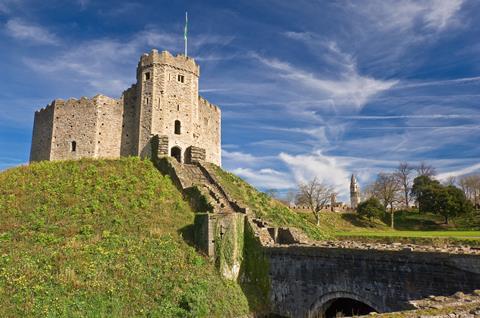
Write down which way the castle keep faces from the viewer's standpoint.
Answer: facing the viewer and to the right of the viewer

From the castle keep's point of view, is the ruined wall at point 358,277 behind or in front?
in front
